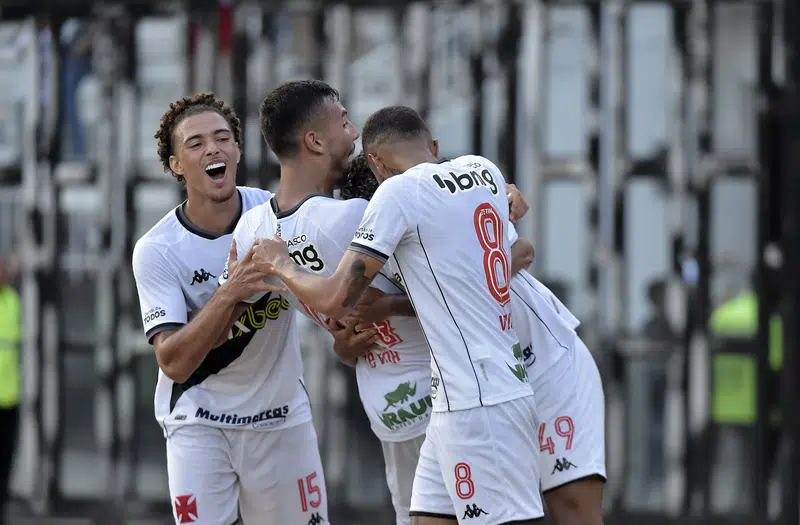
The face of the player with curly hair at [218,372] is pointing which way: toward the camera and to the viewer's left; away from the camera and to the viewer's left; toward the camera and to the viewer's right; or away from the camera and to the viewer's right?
toward the camera and to the viewer's right

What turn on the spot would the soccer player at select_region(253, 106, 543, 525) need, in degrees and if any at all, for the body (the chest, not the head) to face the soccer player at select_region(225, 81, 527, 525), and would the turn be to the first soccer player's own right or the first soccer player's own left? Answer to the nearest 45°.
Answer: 0° — they already face them

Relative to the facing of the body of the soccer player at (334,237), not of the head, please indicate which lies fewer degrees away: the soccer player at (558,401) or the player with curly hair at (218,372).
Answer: the soccer player

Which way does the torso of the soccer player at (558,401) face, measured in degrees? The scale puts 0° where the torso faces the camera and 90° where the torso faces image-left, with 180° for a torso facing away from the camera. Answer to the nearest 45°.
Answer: approximately 90°

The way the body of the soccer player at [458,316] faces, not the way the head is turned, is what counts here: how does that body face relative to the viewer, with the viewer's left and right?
facing away from the viewer and to the left of the viewer

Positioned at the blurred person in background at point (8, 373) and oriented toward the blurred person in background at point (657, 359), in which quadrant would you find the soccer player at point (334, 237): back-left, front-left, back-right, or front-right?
front-right

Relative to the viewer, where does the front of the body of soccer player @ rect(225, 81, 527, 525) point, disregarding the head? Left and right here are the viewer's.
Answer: facing away from the viewer and to the right of the viewer

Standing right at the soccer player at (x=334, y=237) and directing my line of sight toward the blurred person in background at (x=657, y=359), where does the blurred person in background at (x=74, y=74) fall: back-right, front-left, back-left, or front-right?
front-left

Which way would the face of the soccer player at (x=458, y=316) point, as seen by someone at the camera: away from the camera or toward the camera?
away from the camera

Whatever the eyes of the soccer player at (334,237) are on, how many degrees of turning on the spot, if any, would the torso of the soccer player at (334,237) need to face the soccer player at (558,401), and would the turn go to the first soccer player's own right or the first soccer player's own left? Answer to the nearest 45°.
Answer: approximately 45° to the first soccer player's own right
